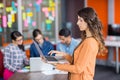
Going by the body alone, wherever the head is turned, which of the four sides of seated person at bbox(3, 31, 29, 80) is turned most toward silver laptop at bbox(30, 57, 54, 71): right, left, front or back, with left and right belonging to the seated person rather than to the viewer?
front

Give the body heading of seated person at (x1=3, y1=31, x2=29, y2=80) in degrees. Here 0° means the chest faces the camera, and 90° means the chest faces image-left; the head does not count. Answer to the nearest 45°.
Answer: approximately 315°

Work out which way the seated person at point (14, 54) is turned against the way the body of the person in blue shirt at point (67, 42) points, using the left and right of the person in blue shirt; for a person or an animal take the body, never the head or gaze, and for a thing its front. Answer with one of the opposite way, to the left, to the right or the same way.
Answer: to the left

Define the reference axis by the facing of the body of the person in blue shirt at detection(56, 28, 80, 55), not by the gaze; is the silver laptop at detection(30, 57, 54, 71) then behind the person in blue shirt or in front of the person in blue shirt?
in front

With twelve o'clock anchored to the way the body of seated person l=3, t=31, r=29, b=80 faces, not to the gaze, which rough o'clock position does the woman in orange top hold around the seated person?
The woman in orange top is roughly at 1 o'clock from the seated person.

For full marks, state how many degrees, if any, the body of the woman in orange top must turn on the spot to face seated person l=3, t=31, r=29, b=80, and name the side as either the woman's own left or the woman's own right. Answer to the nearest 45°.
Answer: approximately 45° to the woman's own right

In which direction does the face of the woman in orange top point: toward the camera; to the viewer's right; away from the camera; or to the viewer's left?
to the viewer's left

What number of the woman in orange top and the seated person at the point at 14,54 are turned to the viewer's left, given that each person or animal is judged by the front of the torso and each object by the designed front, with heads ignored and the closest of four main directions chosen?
1

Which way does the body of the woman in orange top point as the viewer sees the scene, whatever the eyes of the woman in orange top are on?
to the viewer's left

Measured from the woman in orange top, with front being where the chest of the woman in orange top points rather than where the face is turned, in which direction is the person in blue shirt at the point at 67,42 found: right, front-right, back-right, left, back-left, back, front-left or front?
right
